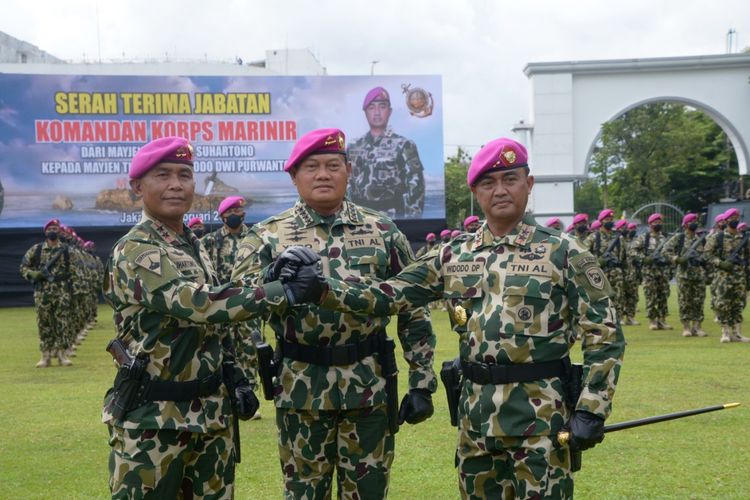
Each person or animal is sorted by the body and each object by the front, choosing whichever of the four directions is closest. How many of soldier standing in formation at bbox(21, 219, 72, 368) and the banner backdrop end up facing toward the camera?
2

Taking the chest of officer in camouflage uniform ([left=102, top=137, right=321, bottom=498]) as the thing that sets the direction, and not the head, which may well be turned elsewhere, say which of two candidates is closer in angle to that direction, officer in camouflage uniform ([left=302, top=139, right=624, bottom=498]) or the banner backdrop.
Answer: the officer in camouflage uniform

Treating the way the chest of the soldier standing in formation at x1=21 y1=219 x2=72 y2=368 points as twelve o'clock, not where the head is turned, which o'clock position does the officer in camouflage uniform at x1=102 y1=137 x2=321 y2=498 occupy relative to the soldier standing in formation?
The officer in camouflage uniform is roughly at 12 o'clock from the soldier standing in formation.

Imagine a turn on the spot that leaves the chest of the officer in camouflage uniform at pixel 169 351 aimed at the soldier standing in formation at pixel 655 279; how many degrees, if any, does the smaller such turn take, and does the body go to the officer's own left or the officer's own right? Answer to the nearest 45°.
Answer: approximately 90° to the officer's own left

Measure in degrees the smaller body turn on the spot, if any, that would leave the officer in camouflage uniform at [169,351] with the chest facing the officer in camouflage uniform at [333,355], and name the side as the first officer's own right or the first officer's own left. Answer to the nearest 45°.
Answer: approximately 45° to the first officer's own left

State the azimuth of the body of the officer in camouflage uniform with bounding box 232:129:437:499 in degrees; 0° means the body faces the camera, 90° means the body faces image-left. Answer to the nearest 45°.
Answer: approximately 0°

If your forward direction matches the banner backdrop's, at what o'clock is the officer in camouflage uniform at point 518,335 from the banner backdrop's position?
The officer in camouflage uniform is roughly at 12 o'clock from the banner backdrop.

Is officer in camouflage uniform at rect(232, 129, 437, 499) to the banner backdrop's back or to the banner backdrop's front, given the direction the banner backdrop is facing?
to the front

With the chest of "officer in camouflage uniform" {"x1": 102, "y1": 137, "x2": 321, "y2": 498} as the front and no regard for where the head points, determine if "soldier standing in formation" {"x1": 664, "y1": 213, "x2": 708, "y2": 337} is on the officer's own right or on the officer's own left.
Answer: on the officer's own left

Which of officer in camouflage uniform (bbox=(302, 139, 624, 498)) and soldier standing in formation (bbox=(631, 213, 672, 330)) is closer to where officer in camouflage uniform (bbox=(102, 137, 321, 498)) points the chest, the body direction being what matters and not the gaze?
the officer in camouflage uniform

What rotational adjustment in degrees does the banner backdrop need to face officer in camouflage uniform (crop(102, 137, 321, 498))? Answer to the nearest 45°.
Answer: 0° — it already faces them

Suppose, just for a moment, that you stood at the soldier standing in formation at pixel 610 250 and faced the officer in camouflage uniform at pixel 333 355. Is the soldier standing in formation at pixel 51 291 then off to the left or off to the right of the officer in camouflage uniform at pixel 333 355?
right
